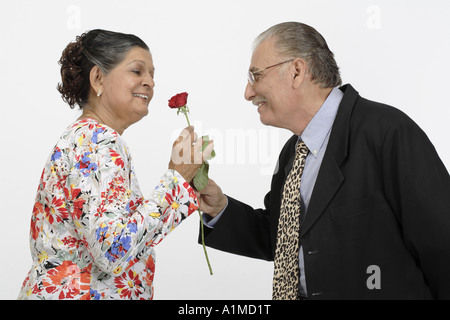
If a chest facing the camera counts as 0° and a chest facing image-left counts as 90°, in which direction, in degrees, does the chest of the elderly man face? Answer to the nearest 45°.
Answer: approximately 45°

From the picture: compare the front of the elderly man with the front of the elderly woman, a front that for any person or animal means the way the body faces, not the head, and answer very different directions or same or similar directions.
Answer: very different directions

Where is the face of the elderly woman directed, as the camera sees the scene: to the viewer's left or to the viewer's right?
to the viewer's right

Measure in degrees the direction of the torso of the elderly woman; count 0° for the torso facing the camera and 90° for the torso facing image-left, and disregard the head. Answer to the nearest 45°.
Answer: approximately 270°

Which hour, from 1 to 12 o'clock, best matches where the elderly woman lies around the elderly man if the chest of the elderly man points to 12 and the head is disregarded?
The elderly woman is roughly at 1 o'clock from the elderly man.

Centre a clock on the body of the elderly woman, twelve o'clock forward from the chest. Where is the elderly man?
The elderly man is roughly at 12 o'clock from the elderly woman.

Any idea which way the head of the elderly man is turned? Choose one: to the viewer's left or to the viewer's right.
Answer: to the viewer's left

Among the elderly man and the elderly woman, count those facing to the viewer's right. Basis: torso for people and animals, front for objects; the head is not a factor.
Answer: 1

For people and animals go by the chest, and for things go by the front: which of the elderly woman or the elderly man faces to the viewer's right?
the elderly woman
